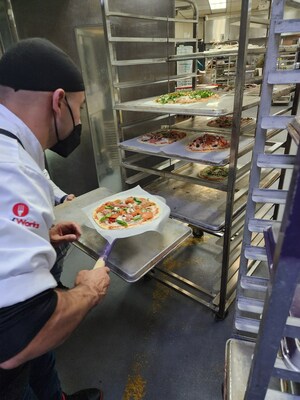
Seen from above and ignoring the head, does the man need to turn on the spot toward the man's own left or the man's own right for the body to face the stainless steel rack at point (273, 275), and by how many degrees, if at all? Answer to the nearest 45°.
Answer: approximately 90° to the man's own right

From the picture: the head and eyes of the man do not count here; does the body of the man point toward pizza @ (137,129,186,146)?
yes

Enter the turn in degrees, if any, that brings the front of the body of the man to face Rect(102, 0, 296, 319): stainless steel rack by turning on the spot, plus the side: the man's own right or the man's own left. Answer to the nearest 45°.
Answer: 0° — they already face it

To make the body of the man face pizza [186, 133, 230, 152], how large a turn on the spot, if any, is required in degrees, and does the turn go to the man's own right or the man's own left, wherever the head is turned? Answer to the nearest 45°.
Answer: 0° — they already face it

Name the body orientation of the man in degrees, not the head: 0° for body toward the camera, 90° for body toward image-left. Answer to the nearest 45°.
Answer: approximately 225°

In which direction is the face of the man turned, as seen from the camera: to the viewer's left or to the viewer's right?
to the viewer's right

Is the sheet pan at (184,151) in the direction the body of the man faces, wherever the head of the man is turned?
yes

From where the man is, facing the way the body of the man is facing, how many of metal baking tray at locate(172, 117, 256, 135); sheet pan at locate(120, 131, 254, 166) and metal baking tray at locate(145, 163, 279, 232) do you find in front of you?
3

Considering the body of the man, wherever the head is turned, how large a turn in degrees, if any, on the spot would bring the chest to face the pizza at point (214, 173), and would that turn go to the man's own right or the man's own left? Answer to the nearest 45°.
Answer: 0° — they already face it

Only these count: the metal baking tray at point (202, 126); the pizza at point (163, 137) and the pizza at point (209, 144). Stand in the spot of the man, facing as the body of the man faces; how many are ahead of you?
3
